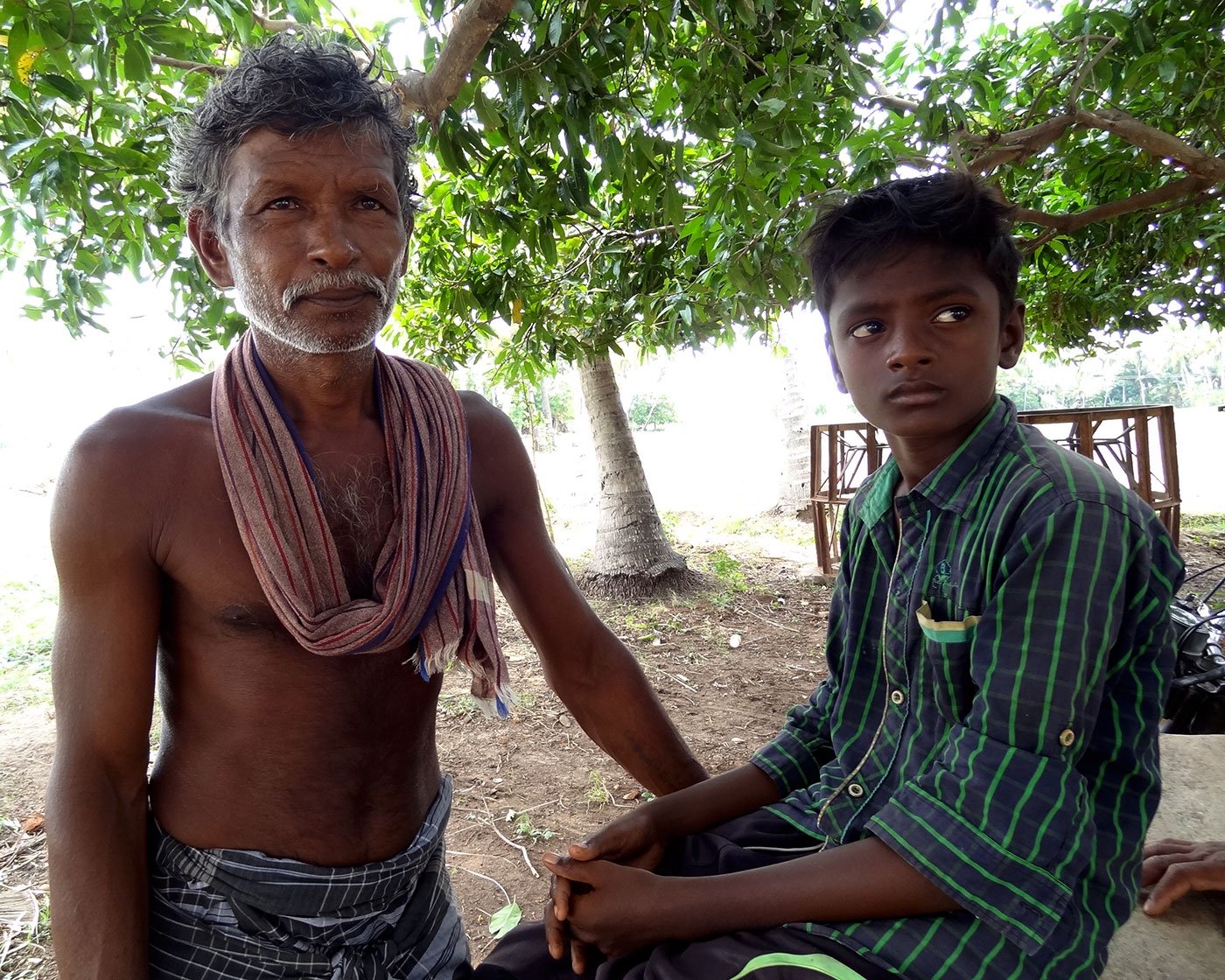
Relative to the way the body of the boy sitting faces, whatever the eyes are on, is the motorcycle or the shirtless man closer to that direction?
the shirtless man

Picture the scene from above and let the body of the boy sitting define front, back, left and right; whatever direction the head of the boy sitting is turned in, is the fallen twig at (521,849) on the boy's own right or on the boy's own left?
on the boy's own right

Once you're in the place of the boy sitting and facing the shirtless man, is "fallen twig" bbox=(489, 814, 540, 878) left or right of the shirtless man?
right

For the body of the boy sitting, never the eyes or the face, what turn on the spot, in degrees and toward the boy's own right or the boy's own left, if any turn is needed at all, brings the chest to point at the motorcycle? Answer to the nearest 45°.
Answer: approximately 180°

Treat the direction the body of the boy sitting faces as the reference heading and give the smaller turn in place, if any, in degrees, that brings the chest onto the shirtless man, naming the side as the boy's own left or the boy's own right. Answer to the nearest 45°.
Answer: approximately 45° to the boy's own right

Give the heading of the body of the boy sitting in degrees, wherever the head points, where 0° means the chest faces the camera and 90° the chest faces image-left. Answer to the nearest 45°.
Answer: approximately 45°
